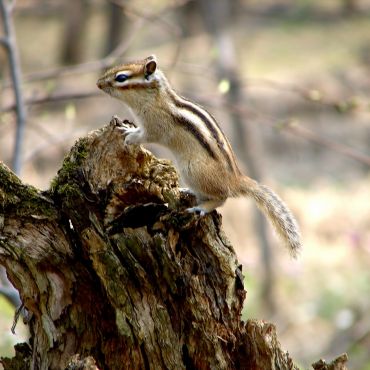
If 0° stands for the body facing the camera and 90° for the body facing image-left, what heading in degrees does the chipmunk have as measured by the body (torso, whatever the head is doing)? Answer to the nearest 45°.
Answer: approximately 90°

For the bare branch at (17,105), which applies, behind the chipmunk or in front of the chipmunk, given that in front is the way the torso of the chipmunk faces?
in front
